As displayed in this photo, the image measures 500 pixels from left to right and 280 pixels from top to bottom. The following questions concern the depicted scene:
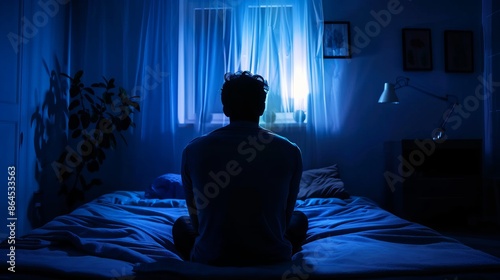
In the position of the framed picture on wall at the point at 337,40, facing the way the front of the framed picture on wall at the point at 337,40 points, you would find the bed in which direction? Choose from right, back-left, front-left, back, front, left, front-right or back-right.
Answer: front

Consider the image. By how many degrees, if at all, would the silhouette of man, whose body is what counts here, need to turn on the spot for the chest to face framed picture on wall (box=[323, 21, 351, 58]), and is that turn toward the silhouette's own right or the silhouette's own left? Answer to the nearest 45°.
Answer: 0° — they already face it

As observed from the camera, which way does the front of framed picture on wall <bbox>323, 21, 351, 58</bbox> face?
facing the viewer

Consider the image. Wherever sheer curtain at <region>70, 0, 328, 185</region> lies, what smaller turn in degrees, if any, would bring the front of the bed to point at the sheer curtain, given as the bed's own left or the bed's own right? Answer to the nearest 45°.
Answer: approximately 180°

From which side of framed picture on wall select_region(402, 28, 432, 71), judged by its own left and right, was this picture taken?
front

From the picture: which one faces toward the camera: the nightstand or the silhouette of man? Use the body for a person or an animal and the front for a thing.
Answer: the nightstand

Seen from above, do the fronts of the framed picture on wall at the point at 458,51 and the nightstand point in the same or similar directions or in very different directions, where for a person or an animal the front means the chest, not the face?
same or similar directions

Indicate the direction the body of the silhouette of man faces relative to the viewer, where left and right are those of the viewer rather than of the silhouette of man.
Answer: facing away from the viewer

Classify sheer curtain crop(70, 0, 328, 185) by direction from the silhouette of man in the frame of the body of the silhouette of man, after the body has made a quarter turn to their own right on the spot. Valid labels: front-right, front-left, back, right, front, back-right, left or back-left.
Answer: left

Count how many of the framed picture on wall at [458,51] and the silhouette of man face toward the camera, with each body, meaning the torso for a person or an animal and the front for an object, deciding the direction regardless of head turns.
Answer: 1
